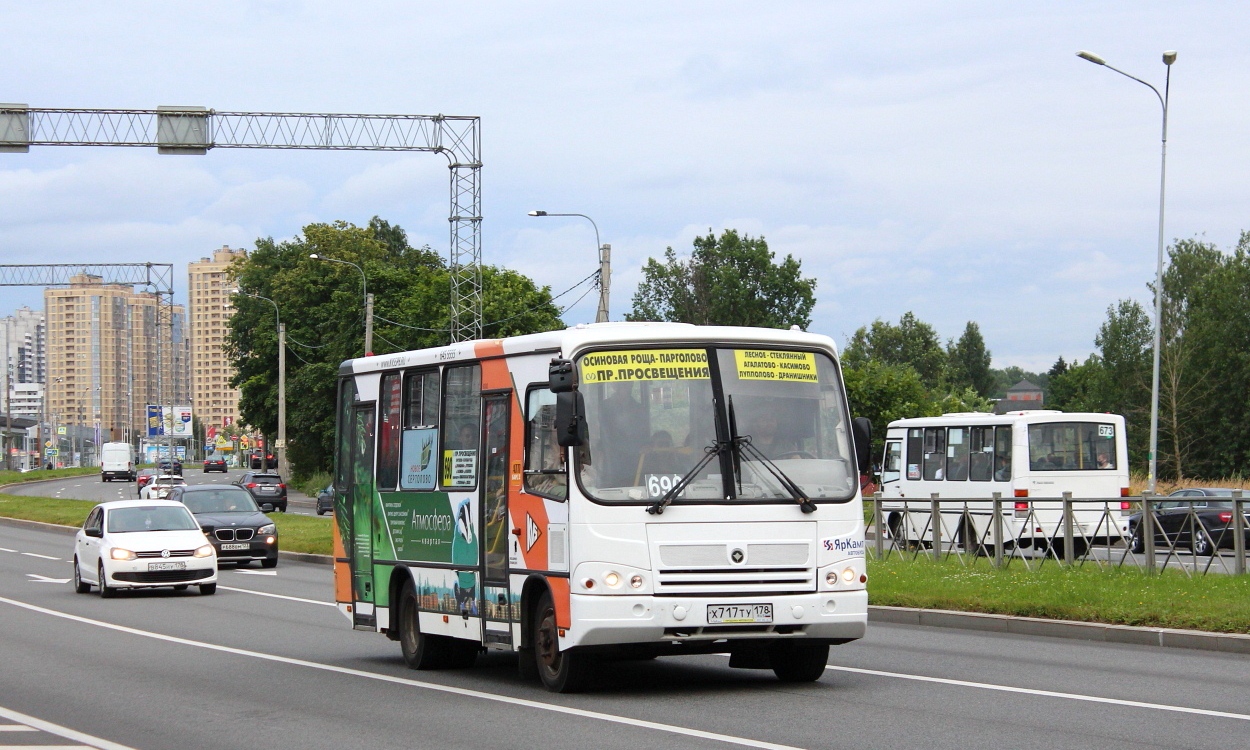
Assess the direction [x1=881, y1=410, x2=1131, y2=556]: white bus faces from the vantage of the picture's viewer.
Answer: facing away from the viewer and to the left of the viewer

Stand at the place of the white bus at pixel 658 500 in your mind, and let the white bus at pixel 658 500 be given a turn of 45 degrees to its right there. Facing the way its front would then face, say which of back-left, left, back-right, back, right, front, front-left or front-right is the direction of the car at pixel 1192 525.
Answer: back-left

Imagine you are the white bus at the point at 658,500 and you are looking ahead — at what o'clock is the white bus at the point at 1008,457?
the white bus at the point at 1008,457 is roughly at 8 o'clock from the white bus at the point at 658,500.

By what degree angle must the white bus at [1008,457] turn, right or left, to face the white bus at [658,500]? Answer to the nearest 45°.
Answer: approximately 135° to its left

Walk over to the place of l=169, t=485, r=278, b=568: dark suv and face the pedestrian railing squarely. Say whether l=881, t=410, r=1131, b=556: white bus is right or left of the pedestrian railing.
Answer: left

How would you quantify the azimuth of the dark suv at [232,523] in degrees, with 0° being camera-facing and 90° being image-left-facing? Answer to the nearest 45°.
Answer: approximately 315°

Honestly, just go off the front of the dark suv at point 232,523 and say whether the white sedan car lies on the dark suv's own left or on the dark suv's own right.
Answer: on the dark suv's own right

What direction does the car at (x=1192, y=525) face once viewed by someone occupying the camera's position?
facing away from the viewer and to the left of the viewer

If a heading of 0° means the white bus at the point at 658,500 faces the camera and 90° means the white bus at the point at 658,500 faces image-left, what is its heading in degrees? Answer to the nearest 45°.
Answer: approximately 315°

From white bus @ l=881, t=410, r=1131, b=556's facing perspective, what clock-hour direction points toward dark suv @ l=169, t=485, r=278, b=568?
The dark suv is roughly at 10 o'clock from the white bus.
